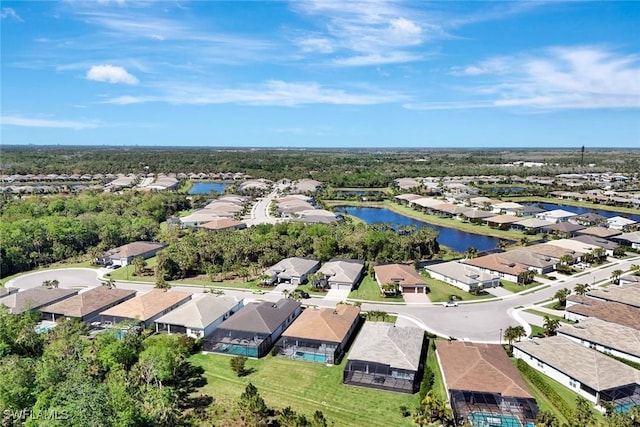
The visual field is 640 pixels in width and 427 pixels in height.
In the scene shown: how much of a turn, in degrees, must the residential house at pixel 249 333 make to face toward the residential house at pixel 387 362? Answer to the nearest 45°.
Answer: approximately 90° to its right

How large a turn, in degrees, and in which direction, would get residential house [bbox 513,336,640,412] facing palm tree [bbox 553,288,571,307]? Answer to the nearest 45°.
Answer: approximately 45° to its right

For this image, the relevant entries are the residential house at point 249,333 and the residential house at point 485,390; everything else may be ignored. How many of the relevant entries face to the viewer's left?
0

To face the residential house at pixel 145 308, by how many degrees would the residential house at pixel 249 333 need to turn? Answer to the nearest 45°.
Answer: approximately 90° to its left

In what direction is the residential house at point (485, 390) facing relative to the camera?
away from the camera

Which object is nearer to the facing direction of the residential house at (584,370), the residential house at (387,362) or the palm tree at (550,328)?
the palm tree

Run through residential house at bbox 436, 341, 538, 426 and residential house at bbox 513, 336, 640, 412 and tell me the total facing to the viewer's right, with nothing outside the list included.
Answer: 0

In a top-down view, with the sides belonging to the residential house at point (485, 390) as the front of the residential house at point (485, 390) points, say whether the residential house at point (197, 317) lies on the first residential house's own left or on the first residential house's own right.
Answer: on the first residential house's own left

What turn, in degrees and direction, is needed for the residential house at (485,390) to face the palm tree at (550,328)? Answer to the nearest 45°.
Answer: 0° — it already faces it

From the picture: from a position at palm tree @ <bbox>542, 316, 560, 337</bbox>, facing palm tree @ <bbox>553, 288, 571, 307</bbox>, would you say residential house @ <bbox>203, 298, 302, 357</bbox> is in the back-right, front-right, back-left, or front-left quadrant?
back-left

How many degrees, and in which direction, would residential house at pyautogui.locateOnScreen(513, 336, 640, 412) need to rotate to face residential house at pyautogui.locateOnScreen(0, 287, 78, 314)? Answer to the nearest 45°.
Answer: approximately 45° to its left

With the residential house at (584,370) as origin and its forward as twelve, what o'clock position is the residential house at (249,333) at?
the residential house at (249,333) is roughly at 10 o'clock from the residential house at (584,370).

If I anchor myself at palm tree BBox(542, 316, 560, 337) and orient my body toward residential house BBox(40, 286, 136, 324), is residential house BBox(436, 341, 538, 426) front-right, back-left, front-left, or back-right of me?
front-left

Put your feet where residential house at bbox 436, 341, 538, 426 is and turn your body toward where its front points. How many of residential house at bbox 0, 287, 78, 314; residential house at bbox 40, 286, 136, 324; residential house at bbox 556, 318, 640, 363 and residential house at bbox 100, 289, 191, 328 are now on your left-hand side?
3

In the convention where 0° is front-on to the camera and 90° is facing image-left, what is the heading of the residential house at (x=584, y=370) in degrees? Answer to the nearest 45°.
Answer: approximately 135°

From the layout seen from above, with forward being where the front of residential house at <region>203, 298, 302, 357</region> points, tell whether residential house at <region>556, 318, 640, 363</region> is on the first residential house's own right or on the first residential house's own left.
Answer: on the first residential house's own right

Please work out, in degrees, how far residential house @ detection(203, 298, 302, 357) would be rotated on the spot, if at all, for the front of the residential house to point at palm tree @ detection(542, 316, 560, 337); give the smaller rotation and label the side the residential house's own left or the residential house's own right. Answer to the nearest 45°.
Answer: approximately 45° to the residential house's own right

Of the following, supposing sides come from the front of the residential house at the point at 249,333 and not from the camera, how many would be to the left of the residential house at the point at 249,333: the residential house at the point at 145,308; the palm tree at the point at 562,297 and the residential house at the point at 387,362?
1

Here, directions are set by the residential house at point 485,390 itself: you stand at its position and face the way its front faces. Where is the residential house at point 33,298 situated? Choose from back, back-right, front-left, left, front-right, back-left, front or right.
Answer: left
